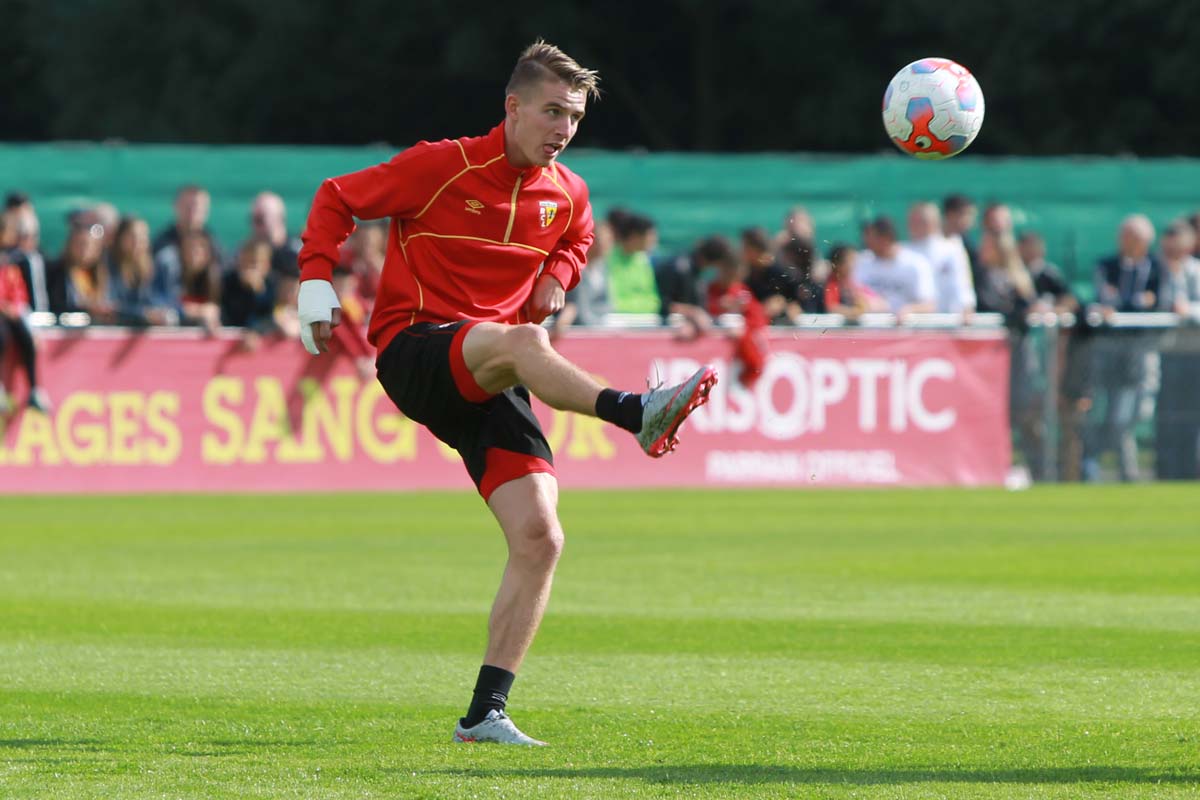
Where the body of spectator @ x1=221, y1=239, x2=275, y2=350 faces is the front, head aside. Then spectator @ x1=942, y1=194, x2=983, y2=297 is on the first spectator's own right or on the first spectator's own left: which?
on the first spectator's own left

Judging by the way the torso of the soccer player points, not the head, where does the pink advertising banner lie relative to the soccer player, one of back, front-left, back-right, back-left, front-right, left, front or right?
back-left

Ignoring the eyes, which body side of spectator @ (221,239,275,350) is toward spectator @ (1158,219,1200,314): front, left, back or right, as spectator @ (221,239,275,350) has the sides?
left
